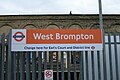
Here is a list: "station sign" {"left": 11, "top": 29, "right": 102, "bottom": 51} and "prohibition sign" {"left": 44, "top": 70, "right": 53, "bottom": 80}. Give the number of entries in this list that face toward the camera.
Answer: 2

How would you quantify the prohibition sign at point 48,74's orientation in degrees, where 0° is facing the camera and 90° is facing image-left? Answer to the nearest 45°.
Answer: approximately 0°

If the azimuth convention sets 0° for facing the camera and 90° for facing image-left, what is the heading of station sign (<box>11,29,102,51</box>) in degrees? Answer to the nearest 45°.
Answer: approximately 0°
